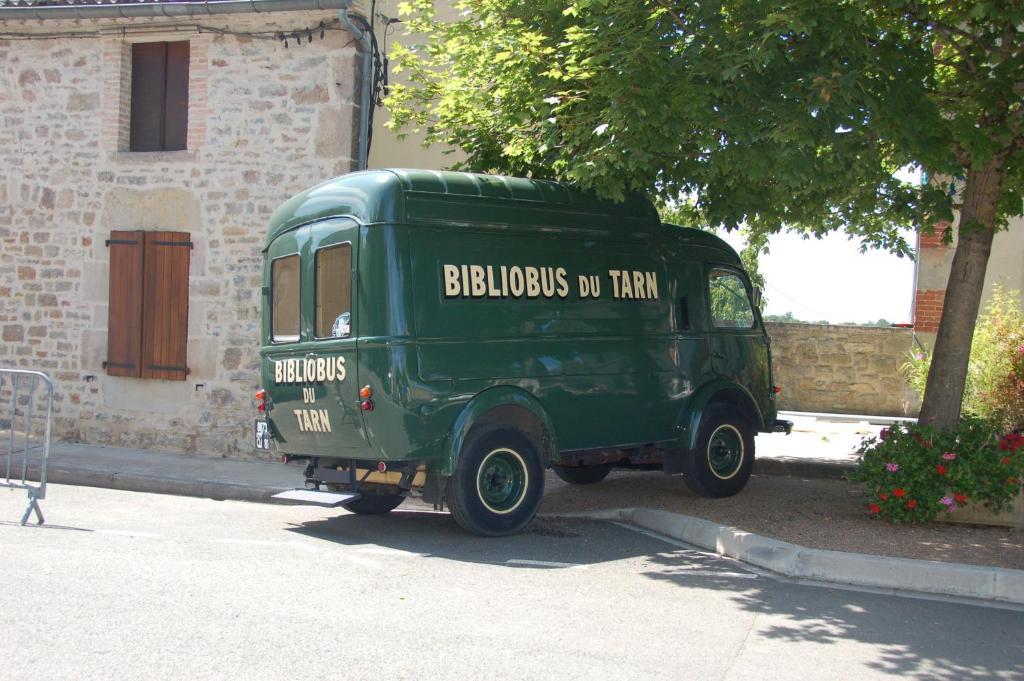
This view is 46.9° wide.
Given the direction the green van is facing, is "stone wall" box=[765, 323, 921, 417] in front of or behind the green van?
in front

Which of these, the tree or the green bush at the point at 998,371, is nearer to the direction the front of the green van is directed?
the green bush

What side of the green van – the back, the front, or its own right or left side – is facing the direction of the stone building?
left

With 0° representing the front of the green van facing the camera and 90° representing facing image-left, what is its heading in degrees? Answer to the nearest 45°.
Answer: approximately 225°

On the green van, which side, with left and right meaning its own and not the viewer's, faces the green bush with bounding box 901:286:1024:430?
front

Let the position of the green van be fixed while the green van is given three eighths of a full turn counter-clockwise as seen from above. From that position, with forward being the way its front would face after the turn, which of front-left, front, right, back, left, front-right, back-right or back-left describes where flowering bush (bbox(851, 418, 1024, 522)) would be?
back

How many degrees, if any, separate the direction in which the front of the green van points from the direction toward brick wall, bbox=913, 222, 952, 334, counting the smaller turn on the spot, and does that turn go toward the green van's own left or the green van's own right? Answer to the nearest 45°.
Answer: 0° — it already faces it
